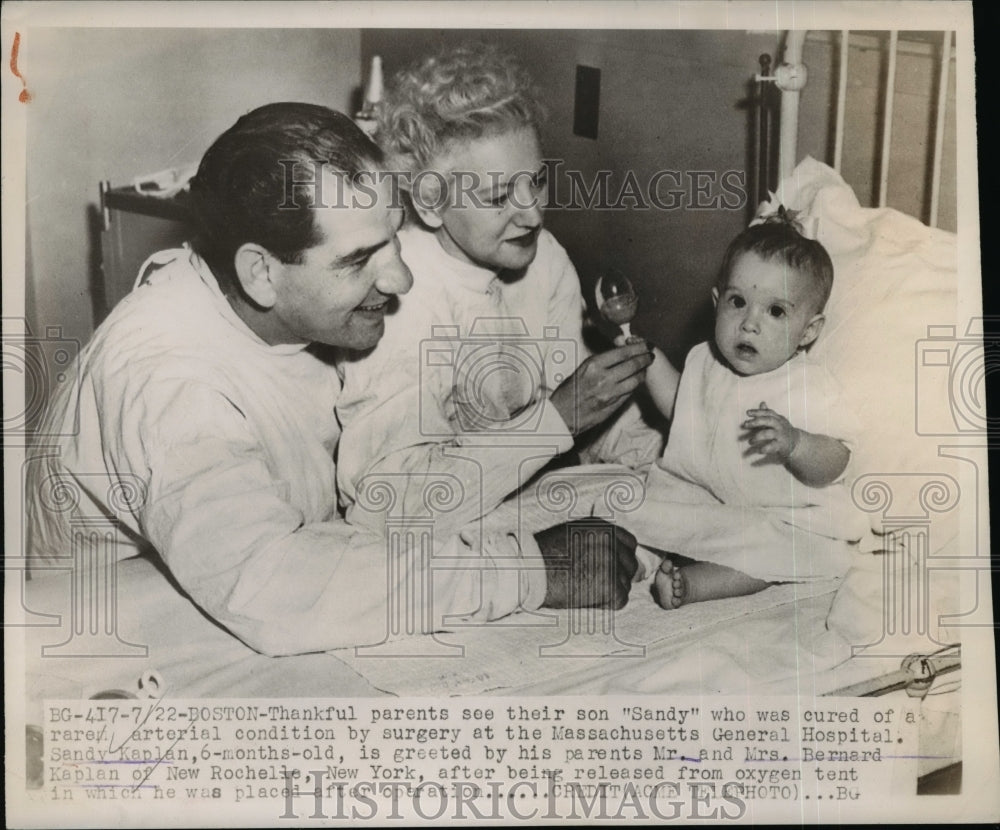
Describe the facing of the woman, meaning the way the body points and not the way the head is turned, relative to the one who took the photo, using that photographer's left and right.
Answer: facing the viewer and to the right of the viewer

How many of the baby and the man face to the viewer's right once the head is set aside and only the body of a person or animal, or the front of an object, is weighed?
1

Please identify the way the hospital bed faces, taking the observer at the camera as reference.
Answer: facing to the left of the viewer

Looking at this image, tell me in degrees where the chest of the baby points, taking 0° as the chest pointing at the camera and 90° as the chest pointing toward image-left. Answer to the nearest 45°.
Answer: approximately 45°

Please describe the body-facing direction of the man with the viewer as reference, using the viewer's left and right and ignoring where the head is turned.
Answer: facing to the right of the viewer

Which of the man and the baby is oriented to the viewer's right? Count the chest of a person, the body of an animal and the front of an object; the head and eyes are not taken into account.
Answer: the man
